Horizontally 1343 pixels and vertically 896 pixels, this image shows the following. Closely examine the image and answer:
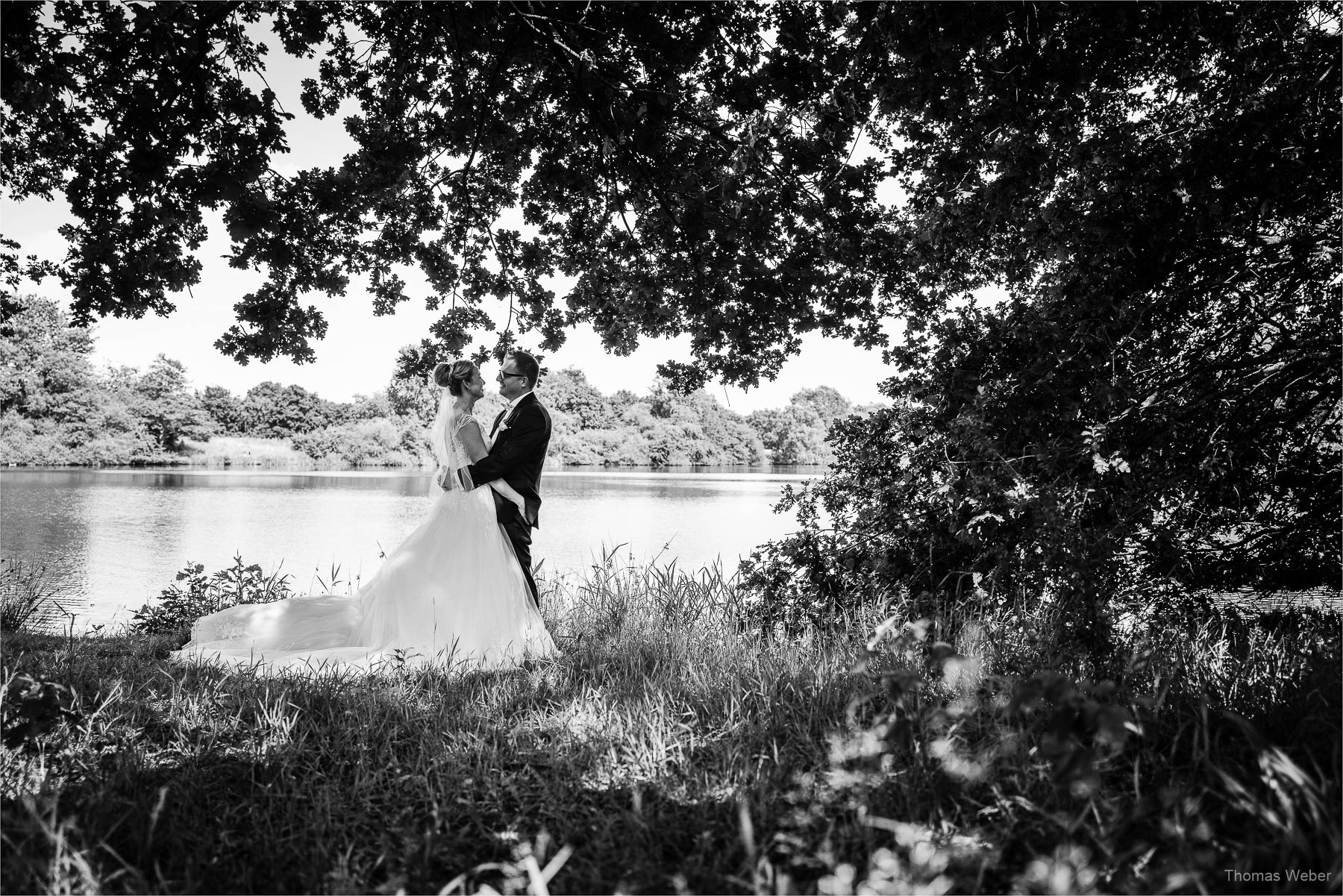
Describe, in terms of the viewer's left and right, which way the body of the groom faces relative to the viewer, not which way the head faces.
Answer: facing to the left of the viewer

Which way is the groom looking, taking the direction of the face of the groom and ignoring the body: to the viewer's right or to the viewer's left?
to the viewer's left

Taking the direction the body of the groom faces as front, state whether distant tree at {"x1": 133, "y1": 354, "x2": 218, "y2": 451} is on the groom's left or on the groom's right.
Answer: on the groom's right

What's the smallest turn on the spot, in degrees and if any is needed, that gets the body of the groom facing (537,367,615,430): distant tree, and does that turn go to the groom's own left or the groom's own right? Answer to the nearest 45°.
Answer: approximately 90° to the groom's own right

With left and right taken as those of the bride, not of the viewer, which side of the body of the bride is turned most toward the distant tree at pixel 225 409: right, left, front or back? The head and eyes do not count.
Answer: left

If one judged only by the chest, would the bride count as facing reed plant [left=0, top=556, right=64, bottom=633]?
no

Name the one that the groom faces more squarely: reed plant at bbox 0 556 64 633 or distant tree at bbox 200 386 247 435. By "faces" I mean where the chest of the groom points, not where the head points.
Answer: the reed plant

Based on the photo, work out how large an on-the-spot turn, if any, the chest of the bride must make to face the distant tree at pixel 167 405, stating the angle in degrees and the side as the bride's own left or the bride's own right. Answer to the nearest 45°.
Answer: approximately 90° to the bride's own left

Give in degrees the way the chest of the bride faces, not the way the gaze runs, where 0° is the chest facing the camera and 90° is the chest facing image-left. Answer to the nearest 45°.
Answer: approximately 270°

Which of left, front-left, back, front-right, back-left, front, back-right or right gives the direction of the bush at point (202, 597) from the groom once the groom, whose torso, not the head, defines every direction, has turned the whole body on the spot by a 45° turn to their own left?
right

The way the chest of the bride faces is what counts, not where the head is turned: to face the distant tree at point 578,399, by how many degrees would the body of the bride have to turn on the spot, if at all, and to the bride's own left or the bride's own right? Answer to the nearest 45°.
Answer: approximately 90° to the bride's own left

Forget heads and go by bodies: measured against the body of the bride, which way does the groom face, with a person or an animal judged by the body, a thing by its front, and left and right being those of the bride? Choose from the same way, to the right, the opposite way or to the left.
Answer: the opposite way

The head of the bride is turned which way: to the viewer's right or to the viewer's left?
to the viewer's right
